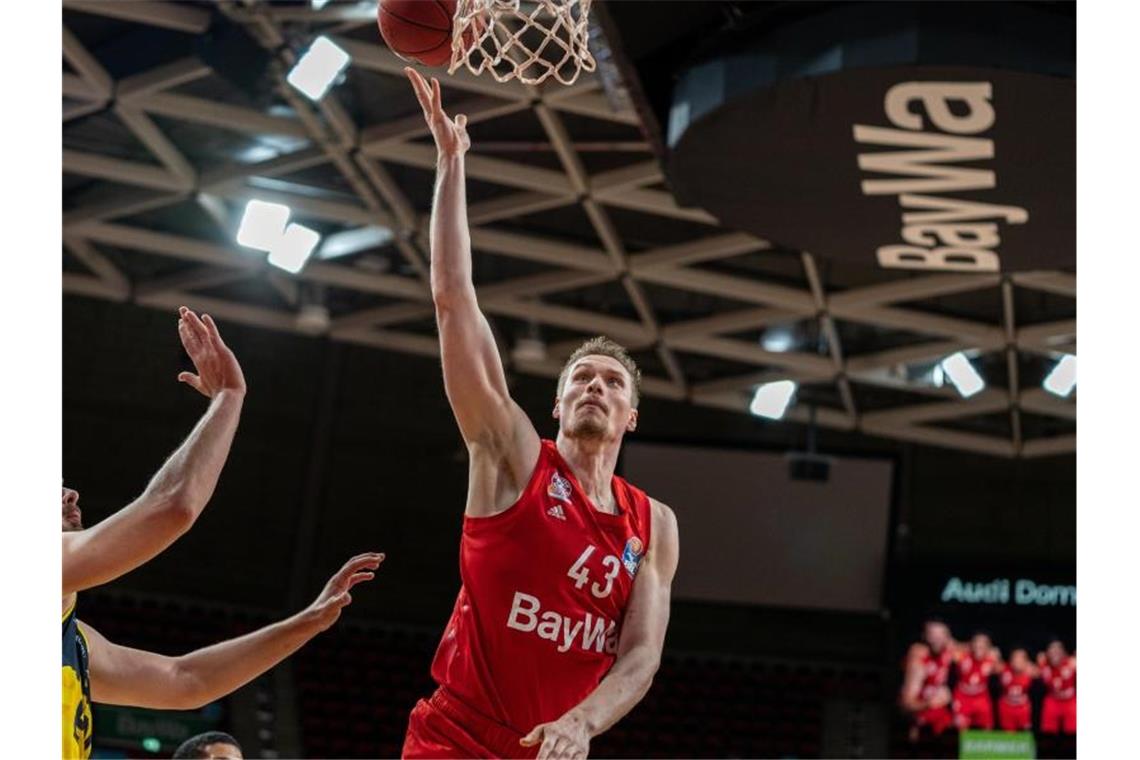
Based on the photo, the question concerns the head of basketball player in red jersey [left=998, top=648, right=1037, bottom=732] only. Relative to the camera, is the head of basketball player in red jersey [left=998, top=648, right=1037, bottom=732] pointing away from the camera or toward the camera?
toward the camera

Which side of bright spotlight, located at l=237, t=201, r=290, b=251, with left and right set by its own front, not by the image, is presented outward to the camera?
front

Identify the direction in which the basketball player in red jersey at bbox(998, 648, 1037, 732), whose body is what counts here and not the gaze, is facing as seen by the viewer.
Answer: toward the camera

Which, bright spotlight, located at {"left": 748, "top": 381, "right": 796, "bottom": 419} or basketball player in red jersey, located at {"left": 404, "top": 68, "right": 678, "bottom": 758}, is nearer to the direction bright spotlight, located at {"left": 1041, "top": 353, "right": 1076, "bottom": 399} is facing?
the basketball player in red jersey

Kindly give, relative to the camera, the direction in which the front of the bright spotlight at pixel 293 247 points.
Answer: facing the viewer

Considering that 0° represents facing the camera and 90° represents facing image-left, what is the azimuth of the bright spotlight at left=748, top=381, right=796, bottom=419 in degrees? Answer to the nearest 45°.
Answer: approximately 0°

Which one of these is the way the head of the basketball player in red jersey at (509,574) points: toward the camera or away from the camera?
toward the camera
